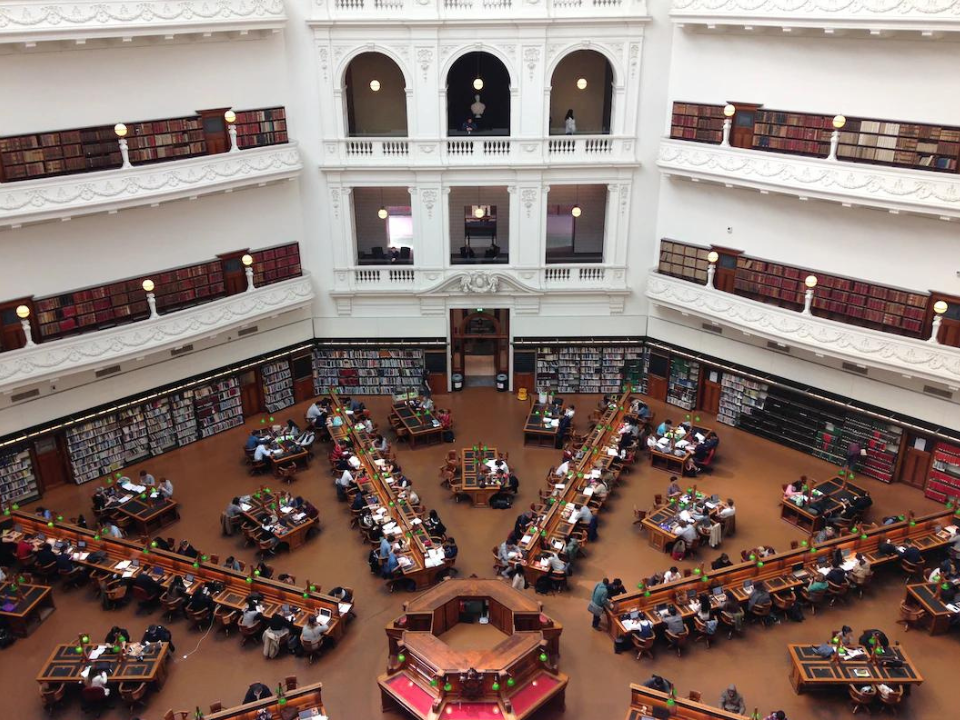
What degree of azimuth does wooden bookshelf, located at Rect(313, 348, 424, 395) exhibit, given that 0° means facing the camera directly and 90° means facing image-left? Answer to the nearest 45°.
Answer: approximately 0°

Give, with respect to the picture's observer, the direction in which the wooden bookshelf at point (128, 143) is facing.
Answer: facing the viewer and to the right of the viewer

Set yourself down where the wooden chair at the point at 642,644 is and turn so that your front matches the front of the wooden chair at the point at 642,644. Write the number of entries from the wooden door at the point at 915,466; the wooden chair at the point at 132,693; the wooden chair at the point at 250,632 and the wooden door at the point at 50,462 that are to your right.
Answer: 1

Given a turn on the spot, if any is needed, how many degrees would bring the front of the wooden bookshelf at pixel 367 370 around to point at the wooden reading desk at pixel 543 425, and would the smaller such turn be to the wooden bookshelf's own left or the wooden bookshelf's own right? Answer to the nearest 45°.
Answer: approximately 45° to the wooden bookshelf's own left

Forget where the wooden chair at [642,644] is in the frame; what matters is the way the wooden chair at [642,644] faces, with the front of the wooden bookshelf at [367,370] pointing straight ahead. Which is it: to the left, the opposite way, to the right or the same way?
the opposite way

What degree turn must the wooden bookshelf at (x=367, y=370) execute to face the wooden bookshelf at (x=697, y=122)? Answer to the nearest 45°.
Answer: approximately 90° to its left

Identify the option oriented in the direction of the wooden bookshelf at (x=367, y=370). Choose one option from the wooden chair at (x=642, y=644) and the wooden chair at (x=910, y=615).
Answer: the wooden chair at (x=642, y=644)

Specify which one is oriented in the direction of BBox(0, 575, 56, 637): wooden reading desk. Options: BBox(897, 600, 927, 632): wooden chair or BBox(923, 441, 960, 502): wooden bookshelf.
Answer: the wooden bookshelf

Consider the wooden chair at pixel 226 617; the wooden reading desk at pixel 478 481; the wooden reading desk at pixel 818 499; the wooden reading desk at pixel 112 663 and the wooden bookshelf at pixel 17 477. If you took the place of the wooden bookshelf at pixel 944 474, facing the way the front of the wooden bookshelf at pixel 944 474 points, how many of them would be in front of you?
5

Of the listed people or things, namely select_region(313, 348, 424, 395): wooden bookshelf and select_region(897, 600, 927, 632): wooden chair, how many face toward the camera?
1

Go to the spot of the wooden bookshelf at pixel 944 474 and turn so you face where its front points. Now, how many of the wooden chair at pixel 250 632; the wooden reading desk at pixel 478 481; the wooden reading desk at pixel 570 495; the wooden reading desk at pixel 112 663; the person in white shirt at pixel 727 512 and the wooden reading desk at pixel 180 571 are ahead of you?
6

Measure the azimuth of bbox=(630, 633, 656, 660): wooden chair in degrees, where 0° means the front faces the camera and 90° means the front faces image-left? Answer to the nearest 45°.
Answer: approximately 135°

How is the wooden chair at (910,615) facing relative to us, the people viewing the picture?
facing away from the viewer and to the right of the viewer

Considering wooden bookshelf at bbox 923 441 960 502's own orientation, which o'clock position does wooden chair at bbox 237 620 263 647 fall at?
The wooden chair is roughly at 12 o'clock from the wooden bookshelf.

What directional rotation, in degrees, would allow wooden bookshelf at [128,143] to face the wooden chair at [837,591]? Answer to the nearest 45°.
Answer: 0° — it already faces it

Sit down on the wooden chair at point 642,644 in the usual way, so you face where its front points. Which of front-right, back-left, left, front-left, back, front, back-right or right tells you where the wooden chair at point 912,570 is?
right

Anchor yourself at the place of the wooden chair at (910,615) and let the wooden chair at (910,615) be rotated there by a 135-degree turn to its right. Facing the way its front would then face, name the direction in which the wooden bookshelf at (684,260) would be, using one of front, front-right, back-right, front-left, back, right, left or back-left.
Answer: back-right

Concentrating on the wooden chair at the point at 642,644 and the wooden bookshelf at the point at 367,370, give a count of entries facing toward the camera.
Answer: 1

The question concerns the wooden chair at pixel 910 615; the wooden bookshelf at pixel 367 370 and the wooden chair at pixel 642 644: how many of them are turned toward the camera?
1
